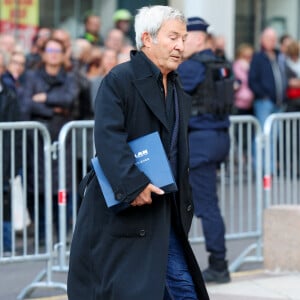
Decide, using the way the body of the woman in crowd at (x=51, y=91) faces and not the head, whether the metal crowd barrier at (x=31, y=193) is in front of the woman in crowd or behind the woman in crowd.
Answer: in front

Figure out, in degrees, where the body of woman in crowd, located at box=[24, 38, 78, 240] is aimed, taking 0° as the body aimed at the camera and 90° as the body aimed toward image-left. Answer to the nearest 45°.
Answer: approximately 0°

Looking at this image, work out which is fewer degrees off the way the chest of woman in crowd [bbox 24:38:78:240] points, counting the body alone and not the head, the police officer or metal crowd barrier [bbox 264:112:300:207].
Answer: the police officer

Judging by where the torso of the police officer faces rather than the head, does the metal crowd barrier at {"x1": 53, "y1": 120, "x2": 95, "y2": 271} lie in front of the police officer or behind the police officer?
in front

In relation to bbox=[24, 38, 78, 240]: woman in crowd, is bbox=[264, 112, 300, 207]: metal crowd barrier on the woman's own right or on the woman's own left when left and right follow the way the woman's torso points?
on the woman's own left

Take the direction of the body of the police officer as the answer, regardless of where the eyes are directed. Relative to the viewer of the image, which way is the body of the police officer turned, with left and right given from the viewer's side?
facing to the left of the viewer
